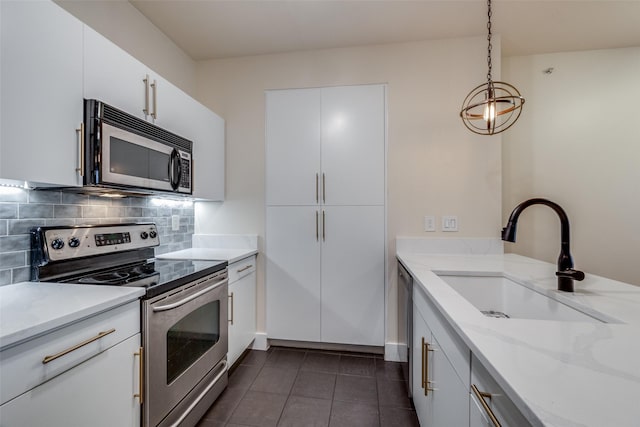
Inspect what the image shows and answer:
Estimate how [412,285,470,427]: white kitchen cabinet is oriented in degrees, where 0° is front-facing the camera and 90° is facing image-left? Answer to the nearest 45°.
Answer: approximately 90°

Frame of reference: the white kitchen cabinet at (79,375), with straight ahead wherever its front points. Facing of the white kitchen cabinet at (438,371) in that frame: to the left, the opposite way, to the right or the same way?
the opposite way

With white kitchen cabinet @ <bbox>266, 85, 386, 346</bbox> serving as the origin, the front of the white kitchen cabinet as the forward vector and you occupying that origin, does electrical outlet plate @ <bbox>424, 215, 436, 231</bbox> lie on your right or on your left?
on your left

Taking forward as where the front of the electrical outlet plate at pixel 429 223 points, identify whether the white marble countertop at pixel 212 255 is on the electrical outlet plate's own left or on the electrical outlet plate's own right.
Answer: on the electrical outlet plate's own right

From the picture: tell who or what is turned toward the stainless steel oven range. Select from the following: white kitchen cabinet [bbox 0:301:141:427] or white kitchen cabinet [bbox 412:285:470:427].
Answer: white kitchen cabinet [bbox 412:285:470:427]

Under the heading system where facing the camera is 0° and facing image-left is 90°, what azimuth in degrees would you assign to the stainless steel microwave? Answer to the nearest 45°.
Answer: approximately 315°

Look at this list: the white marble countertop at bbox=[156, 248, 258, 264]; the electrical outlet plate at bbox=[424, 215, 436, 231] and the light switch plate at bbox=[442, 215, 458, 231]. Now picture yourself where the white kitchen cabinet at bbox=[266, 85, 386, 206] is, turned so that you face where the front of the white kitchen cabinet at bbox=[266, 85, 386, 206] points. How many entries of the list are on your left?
2

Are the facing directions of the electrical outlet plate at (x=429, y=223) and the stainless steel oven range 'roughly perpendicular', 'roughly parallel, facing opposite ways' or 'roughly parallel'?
roughly perpendicular

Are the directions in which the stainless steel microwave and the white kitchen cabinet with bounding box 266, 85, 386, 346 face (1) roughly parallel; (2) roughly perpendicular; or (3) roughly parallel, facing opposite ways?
roughly perpendicular

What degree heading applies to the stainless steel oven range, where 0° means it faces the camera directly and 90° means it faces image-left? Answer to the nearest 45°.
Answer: approximately 315°

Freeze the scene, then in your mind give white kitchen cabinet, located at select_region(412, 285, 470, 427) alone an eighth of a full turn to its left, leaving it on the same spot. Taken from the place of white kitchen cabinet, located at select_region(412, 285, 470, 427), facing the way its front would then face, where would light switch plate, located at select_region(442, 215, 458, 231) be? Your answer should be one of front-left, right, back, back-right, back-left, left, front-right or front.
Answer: back-right

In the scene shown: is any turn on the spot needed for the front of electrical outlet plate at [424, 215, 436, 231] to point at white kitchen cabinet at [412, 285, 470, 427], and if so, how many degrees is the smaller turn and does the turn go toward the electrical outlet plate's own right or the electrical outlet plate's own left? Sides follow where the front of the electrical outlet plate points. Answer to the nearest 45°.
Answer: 0° — it already faces it

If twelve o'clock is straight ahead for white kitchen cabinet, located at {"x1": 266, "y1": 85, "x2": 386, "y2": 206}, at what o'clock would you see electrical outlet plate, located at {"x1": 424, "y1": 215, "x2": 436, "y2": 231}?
The electrical outlet plate is roughly at 9 o'clock from the white kitchen cabinet.

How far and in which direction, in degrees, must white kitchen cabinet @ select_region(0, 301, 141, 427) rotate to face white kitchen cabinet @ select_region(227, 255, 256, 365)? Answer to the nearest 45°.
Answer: approximately 90° to its left

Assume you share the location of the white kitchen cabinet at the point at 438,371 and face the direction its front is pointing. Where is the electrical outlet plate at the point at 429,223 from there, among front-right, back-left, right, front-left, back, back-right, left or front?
right
